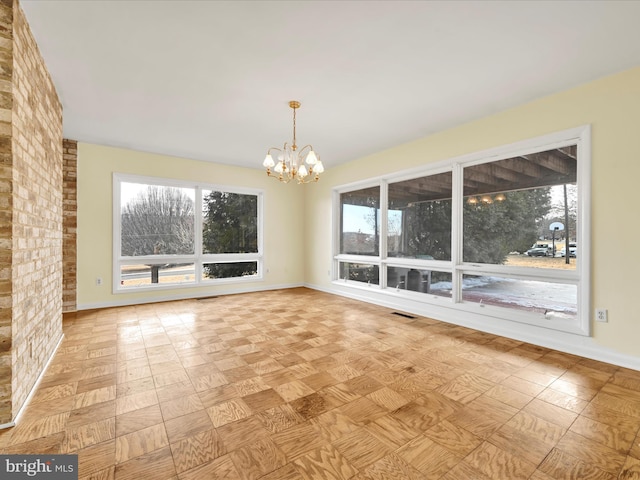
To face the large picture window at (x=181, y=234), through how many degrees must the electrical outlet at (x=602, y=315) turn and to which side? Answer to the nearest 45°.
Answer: approximately 45° to its right

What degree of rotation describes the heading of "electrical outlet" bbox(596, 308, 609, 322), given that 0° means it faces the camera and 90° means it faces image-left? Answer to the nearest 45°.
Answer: approximately 45°

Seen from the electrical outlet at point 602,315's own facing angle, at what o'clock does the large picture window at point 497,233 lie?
The large picture window is roughly at 2 o'clock from the electrical outlet.
